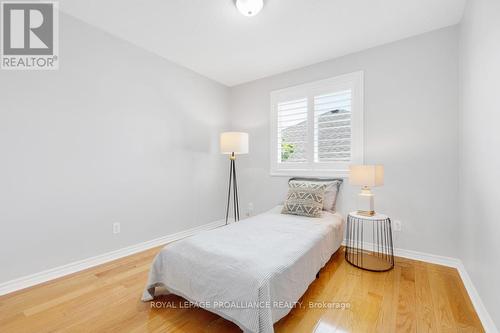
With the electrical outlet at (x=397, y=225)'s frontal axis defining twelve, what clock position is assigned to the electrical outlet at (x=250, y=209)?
the electrical outlet at (x=250, y=209) is roughly at 3 o'clock from the electrical outlet at (x=397, y=225).

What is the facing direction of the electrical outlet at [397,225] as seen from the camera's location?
facing the viewer

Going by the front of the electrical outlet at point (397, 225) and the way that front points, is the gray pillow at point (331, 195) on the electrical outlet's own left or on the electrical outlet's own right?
on the electrical outlet's own right

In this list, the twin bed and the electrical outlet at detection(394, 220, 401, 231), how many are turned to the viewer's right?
0

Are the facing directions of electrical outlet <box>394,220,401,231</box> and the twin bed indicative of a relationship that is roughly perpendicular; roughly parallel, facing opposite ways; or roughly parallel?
roughly parallel

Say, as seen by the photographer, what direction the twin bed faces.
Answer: facing the viewer and to the left of the viewer

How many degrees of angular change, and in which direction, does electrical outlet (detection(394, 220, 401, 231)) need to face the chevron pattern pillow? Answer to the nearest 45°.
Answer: approximately 45° to its right

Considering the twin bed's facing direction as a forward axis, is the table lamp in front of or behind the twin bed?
behind

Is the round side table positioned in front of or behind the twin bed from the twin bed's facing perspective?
behind
